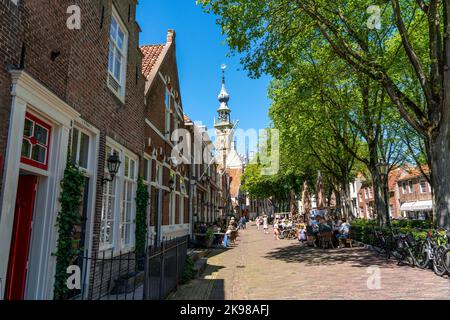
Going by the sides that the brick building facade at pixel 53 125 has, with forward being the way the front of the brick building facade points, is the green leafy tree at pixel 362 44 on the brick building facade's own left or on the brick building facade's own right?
on the brick building facade's own left

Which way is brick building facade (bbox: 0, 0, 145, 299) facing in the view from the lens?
facing the viewer and to the right of the viewer

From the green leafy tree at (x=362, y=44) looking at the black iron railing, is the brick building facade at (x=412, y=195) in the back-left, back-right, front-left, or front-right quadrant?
back-right

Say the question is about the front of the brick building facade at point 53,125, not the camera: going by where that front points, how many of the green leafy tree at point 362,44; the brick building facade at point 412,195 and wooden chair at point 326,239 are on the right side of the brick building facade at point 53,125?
0

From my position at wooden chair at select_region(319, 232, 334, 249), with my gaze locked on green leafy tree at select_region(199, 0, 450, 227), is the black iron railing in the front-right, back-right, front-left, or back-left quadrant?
front-right

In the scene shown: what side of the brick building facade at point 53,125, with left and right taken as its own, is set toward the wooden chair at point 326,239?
left

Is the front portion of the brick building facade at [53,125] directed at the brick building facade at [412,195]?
no
